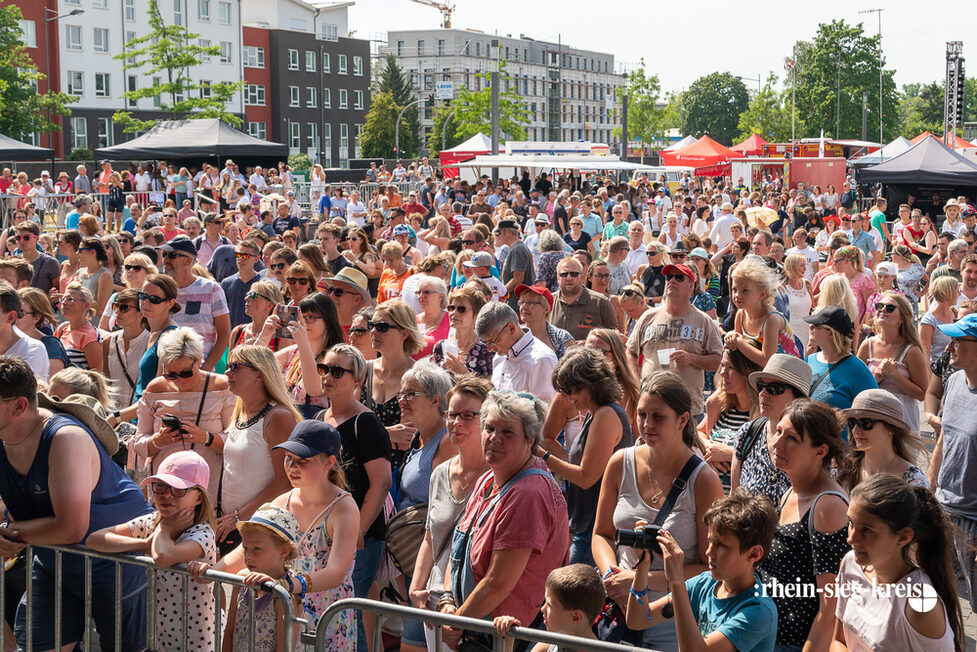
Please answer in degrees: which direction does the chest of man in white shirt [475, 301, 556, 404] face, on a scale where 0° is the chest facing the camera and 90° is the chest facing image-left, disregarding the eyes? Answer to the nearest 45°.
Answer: approximately 45°

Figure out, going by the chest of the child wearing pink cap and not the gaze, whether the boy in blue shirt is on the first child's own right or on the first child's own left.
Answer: on the first child's own left

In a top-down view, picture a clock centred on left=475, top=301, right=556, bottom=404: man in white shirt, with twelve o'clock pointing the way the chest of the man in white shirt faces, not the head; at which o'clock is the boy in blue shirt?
The boy in blue shirt is roughly at 10 o'clock from the man in white shirt.

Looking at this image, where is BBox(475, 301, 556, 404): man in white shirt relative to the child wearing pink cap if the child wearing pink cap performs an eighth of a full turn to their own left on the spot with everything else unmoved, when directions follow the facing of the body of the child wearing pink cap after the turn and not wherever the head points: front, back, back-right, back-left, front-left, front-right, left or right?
back-left

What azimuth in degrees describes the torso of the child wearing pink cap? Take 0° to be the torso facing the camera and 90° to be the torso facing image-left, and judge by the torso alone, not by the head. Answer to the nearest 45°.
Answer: approximately 45°

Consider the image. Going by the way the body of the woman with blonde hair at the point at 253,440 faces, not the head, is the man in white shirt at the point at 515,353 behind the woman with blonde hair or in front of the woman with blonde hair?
behind

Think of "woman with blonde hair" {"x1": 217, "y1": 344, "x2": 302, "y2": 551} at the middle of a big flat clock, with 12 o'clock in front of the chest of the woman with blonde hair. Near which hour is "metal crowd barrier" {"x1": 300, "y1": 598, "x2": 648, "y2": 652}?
The metal crowd barrier is roughly at 10 o'clock from the woman with blonde hair.
